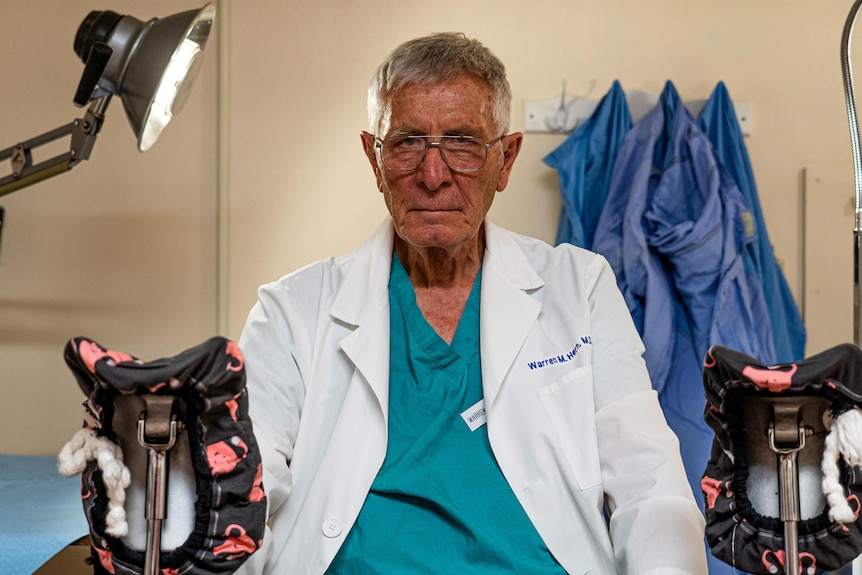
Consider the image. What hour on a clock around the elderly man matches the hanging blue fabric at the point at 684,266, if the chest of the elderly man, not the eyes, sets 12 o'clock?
The hanging blue fabric is roughly at 7 o'clock from the elderly man.

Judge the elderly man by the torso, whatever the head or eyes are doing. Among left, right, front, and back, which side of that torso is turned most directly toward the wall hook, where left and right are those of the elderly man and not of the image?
back

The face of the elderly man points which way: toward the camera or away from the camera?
toward the camera

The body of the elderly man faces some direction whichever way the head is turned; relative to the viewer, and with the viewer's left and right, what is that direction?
facing the viewer

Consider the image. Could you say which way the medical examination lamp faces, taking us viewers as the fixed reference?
facing to the right of the viewer

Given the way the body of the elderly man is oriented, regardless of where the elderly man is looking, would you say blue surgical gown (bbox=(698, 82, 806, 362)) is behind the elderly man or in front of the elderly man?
behind

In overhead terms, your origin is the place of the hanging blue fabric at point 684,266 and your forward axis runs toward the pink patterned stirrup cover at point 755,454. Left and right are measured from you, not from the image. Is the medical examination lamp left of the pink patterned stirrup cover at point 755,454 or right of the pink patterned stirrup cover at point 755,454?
right
